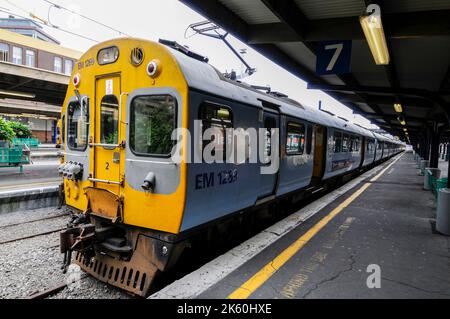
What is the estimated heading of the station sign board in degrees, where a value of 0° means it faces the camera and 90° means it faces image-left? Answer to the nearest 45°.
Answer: approximately 0°

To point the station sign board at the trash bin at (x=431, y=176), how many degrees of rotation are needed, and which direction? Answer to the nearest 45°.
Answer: approximately 135° to its left

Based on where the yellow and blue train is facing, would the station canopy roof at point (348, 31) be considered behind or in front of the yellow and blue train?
behind

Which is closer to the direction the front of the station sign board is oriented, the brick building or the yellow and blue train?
the yellow and blue train

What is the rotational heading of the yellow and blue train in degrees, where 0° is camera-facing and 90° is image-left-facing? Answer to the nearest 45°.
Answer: approximately 45°

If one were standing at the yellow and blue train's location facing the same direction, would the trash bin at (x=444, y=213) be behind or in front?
in front

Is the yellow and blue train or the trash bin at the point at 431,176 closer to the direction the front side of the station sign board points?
the yellow and blue train
